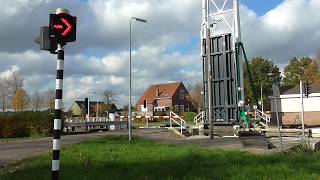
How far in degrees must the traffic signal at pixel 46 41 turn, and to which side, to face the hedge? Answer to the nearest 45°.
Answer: approximately 90° to its right

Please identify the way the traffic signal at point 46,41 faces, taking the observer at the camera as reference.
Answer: facing to the left of the viewer

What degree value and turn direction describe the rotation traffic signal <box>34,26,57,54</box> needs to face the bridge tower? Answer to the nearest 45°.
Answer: approximately 135° to its right

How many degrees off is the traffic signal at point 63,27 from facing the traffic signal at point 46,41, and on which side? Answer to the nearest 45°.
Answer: approximately 135° to its right

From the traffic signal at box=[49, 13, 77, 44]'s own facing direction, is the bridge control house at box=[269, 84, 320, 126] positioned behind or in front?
behind

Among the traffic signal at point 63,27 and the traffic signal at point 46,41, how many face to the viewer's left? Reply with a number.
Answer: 1

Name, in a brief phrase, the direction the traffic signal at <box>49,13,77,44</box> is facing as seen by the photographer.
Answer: facing the viewer

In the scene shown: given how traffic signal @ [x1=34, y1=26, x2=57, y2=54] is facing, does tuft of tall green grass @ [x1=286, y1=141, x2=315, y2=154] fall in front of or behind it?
behind

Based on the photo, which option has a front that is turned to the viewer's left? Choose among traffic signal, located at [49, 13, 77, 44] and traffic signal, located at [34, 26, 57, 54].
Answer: traffic signal, located at [34, 26, 57, 54]

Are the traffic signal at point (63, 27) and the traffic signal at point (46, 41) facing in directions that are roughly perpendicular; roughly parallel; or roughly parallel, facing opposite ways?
roughly perpendicular
